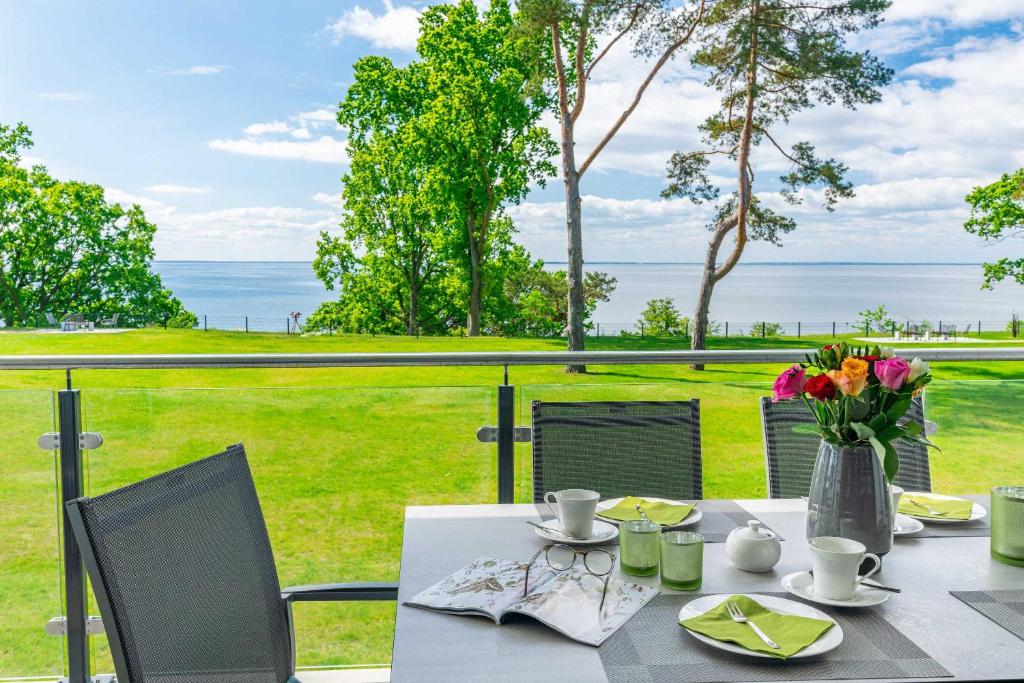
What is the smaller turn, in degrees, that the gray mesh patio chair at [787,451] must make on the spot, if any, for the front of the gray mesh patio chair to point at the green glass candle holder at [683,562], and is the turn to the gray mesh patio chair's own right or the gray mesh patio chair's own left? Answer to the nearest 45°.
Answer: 0° — it already faces it

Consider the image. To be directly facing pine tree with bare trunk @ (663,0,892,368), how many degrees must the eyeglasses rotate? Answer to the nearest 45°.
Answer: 0° — it already faces it

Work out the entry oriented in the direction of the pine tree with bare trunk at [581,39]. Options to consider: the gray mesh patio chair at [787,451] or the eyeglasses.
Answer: the eyeglasses

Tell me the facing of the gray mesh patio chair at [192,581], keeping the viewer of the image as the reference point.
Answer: facing away from the viewer and to the right of the viewer

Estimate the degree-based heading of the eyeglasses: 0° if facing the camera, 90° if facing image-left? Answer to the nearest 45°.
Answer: approximately 180°

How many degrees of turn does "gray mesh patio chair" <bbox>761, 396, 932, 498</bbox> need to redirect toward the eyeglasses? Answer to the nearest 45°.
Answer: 0° — it already faces it

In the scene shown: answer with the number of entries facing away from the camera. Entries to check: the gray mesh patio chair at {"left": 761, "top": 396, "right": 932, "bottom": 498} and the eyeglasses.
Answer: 1

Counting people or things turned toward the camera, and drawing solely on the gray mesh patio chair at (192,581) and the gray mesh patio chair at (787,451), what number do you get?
1
